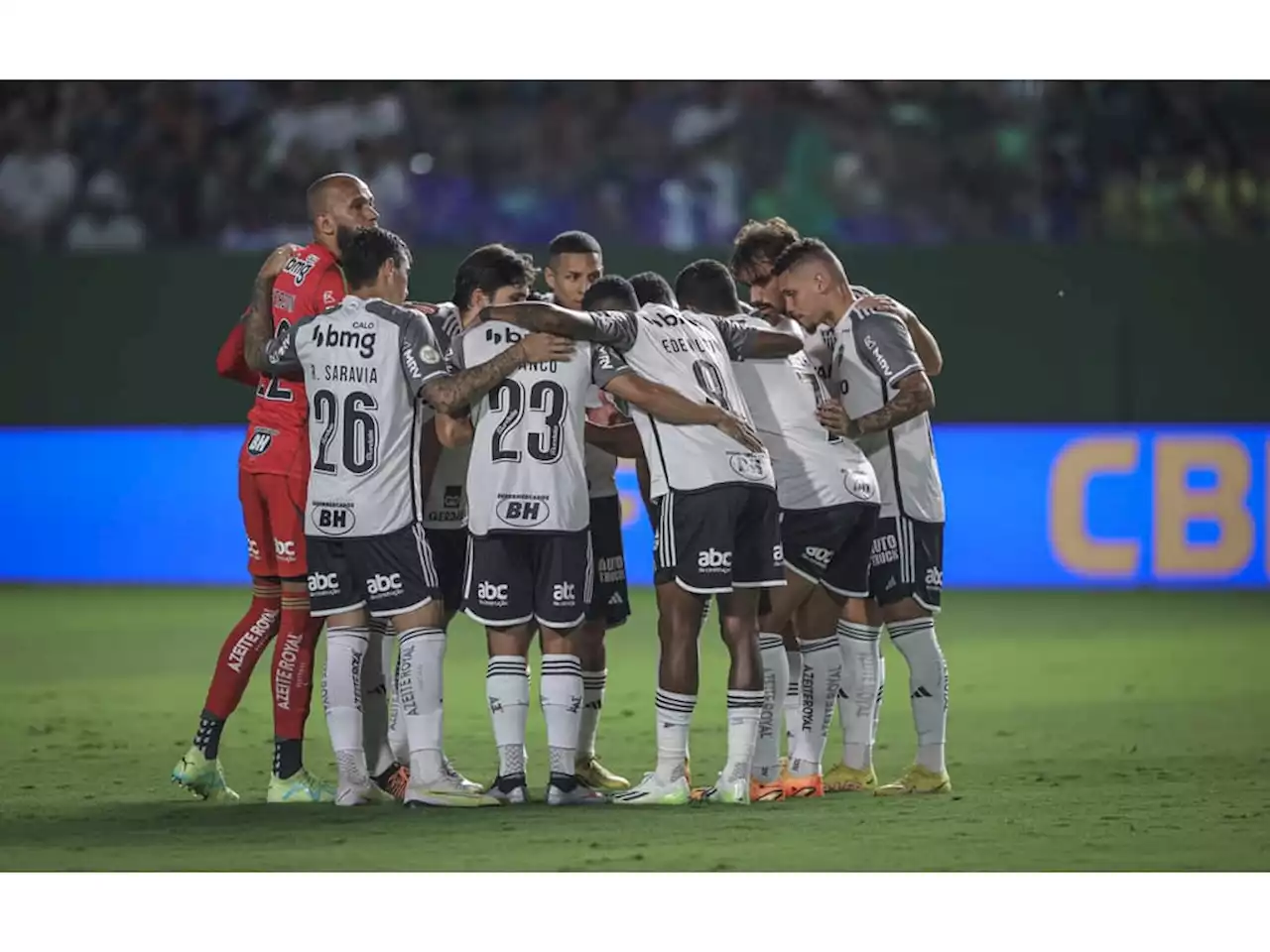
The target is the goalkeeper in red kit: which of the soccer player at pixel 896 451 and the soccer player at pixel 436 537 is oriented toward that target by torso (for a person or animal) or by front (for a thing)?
the soccer player at pixel 896 451

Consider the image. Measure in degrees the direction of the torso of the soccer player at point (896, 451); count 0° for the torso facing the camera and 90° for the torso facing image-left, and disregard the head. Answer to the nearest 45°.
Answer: approximately 90°

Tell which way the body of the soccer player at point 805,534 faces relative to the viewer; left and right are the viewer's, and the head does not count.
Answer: facing away from the viewer and to the left of the viewer

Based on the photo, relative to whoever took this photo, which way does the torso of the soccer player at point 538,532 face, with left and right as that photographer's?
facing away from the viewer

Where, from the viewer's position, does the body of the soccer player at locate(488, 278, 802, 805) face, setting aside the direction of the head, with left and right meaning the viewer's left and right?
facing away from the viewer and to the left of the viewer

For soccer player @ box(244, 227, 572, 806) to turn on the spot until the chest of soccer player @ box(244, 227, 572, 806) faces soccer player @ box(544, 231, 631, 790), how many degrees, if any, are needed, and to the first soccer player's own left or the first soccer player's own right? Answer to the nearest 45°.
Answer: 0° — they already face them
